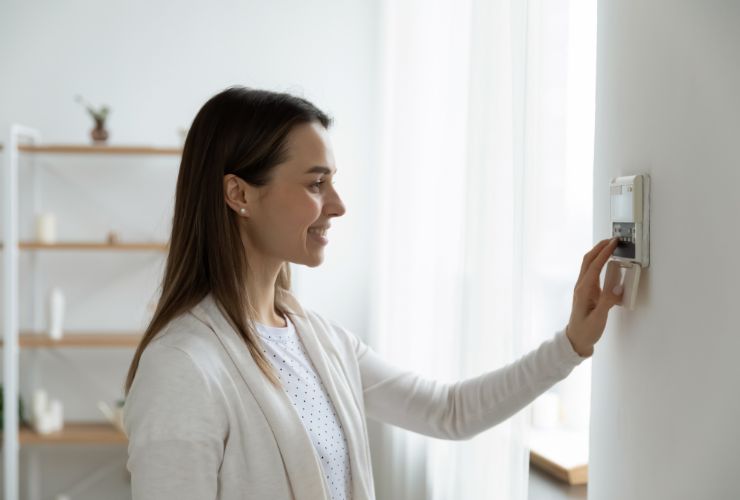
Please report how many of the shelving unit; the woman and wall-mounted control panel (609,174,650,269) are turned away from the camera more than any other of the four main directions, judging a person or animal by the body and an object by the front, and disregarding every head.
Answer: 0

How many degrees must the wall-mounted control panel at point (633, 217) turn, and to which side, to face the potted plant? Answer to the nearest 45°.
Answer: approximately 90° to its right

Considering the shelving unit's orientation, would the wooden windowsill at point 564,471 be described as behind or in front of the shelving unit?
in front

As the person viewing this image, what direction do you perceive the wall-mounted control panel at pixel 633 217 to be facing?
facing the viewer and to the left of the viewer

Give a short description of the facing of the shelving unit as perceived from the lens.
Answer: facing the viewer

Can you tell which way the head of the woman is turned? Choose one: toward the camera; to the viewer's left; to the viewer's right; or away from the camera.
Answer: to the viewer's right

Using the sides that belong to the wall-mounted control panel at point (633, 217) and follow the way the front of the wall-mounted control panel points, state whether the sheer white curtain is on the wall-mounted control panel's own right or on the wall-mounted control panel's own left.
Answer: on the wall-mounted control panel's own right

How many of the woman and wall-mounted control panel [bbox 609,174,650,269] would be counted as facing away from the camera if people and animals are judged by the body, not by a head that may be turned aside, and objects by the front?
0

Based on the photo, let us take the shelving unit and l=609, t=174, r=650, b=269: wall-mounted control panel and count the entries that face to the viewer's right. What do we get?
0

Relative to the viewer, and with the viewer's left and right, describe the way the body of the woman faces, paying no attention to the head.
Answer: facing the viewer and to the right of the viewer

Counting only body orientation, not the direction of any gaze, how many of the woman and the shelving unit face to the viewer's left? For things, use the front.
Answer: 0

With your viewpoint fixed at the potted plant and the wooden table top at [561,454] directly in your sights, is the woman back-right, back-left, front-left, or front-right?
front-right
